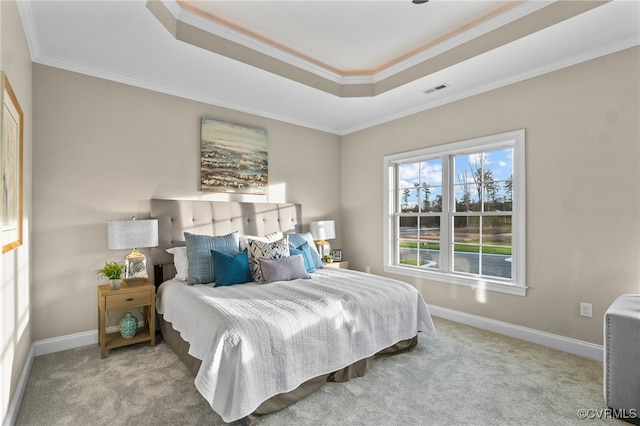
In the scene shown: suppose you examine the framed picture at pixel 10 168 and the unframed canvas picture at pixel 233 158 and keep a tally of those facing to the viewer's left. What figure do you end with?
0

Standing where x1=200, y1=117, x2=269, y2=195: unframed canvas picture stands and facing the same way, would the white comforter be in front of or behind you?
in front

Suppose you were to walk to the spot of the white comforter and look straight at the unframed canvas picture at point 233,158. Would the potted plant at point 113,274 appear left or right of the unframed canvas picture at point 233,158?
left

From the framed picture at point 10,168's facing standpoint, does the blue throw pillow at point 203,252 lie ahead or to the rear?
ahead

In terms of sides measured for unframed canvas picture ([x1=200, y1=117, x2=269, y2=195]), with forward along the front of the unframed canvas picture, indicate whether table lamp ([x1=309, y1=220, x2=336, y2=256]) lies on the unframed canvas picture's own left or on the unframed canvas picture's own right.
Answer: on the unframed canvas picture's own left

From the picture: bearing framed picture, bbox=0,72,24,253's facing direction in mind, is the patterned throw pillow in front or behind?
in front

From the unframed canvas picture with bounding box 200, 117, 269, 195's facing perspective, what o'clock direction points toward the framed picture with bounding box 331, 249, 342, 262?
the framed picture with bounding box 331, 249, 342, 262 is roughly at 10 o'clock from the unframed canvas picture with bounding box 200, 117, 269, 195.

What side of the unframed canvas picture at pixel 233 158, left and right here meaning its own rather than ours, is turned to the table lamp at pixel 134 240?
right

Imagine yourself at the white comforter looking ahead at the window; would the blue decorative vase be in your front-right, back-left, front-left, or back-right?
back-left

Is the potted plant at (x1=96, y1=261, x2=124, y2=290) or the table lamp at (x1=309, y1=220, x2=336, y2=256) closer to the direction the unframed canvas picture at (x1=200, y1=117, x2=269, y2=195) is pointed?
the table lamp

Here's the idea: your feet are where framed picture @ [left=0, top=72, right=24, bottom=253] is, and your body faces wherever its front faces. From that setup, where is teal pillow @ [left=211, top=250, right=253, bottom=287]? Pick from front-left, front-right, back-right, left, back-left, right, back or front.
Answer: front

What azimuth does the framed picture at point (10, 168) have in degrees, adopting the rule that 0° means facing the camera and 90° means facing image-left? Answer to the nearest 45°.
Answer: approximately 270°

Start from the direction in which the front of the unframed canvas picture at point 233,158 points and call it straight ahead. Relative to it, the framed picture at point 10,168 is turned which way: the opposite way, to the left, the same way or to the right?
to the left
